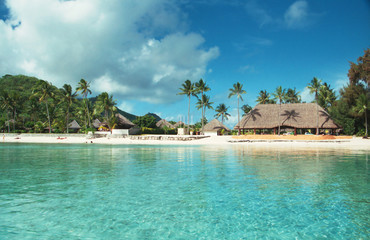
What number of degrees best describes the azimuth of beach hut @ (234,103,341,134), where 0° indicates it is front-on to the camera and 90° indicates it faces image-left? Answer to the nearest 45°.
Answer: approximately 0°

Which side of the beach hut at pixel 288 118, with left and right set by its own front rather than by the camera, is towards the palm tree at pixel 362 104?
left
